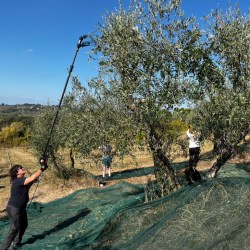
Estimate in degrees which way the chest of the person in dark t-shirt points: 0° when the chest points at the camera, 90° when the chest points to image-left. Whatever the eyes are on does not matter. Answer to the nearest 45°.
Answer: approximately 270°

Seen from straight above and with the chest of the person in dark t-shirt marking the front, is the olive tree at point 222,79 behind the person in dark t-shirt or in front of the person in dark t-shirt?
in front
